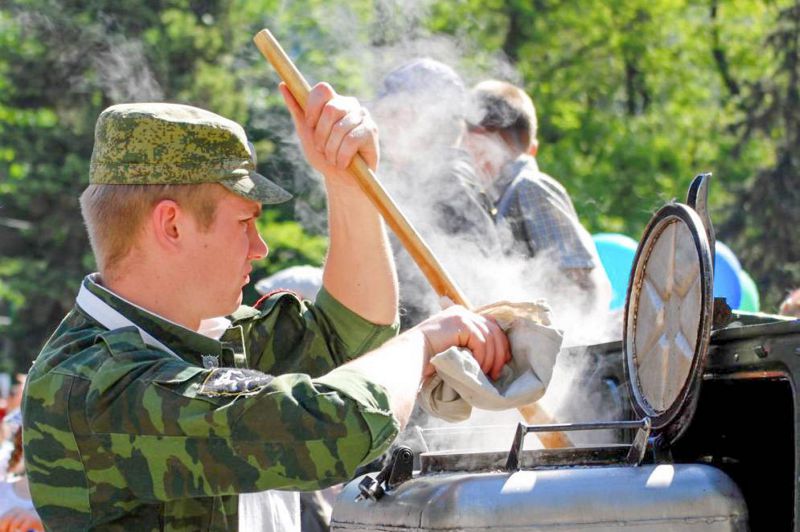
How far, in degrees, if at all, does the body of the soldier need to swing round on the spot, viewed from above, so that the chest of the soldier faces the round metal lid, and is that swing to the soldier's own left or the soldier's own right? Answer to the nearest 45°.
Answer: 0° — they already face it

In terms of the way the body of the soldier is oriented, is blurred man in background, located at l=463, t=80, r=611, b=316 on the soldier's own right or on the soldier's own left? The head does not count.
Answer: on the soldier's own left

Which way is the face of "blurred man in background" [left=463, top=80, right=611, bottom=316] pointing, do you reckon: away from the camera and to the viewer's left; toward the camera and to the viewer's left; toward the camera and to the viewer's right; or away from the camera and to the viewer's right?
toward the camera and to the viewer's left

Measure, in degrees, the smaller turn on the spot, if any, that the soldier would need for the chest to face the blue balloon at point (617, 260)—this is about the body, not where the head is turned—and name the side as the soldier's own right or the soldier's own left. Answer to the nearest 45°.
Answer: approximately 45° to the soldier's own left

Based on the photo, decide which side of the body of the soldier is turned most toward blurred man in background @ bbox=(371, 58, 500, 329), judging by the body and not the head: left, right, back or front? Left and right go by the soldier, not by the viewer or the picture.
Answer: left

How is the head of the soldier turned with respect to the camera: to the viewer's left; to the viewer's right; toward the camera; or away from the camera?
to the viewer's right

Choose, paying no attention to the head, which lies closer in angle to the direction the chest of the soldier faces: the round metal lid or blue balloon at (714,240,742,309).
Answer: the round metal lid

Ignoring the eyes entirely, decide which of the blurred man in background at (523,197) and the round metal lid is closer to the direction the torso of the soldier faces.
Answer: the round metal lid

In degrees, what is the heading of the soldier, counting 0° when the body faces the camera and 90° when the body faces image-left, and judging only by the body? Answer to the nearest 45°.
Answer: approximately 270°
